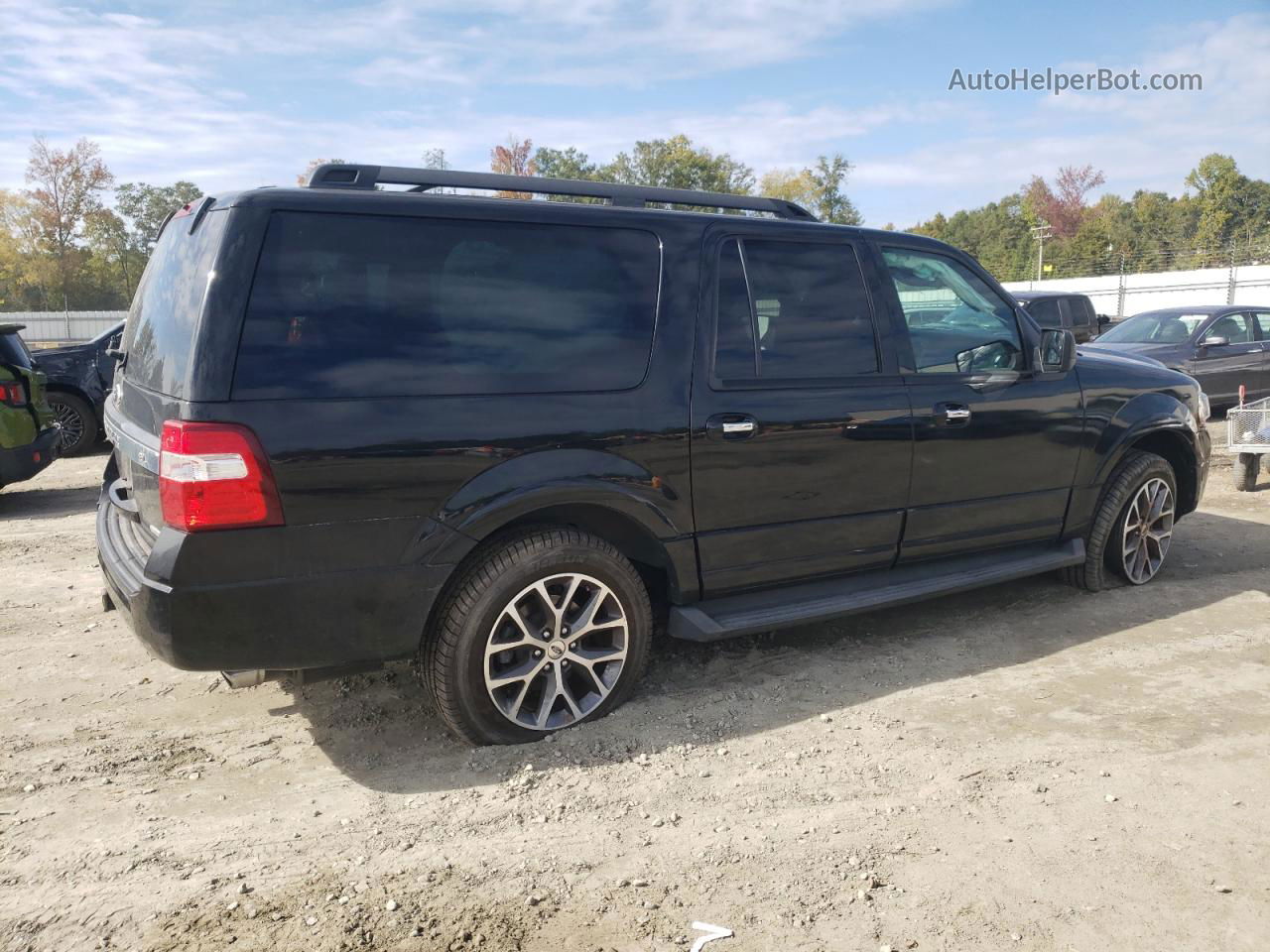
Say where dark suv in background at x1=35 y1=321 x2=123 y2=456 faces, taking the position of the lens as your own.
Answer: facing the viewer and to the left of the viewer

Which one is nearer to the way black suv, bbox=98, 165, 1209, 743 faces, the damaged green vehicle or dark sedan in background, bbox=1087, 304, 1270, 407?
the dark sedan in background

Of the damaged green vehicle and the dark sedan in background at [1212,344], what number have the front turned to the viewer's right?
0

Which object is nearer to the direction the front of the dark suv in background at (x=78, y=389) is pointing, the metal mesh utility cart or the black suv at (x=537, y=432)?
the black suv

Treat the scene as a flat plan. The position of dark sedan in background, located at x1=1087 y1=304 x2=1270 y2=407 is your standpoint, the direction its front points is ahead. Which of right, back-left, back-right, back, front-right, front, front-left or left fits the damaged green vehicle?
front

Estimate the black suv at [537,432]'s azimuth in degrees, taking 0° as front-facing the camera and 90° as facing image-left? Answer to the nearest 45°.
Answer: approximately 225°

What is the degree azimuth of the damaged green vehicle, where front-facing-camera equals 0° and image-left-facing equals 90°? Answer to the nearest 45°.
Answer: approximately 135°

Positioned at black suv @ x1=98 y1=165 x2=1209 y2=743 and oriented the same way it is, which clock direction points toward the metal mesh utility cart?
The metal mesh utility cart is roughly at 12 o'clock from the black suv.

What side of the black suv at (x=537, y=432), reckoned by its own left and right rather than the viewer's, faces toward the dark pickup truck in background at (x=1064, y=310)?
front

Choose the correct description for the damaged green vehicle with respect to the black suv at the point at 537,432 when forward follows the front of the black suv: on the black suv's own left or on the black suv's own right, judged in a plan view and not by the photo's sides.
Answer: on the black suv's own left

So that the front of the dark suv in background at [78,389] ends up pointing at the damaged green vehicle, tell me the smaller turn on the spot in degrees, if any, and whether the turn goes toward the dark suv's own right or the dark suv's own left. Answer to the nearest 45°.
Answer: approximately 45° to the dark suv's own left

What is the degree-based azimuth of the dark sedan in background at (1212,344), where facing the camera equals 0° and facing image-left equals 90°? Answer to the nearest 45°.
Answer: approximately 45°

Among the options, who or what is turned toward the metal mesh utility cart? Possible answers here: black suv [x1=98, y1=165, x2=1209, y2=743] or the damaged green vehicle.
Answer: the black suv

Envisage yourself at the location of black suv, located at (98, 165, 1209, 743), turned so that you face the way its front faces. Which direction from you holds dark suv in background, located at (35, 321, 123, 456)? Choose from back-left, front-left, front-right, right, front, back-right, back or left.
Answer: left
